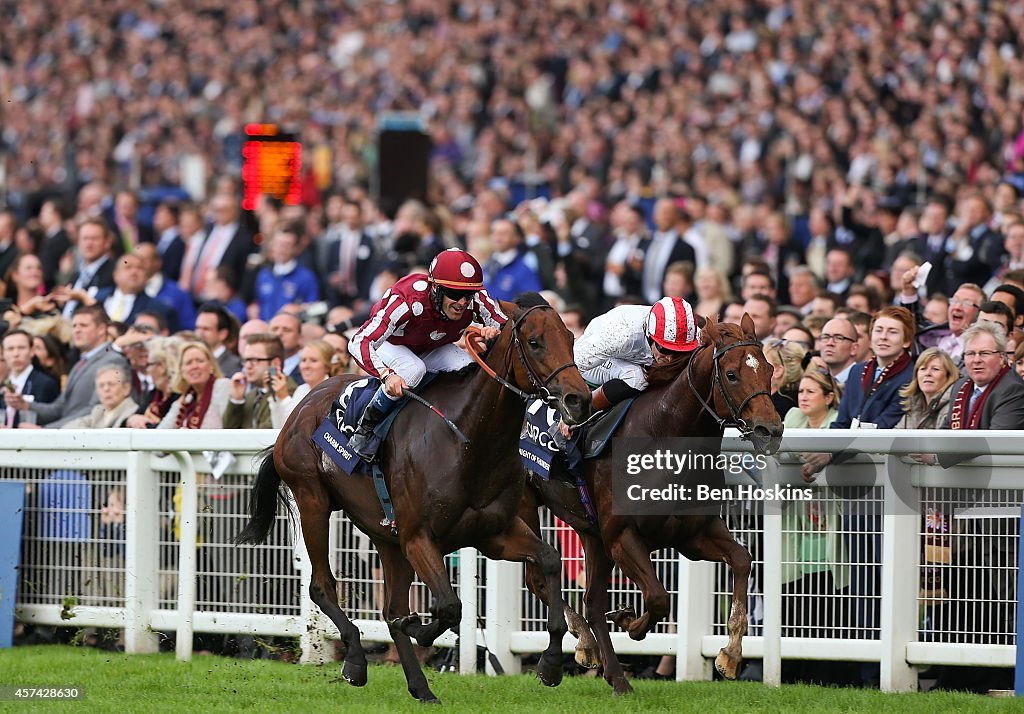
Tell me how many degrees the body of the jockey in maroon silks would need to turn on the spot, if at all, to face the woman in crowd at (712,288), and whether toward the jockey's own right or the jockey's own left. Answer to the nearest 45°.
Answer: approximately 90° to the jockey's own left

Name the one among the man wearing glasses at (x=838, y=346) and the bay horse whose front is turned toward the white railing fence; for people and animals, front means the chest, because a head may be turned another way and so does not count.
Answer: the man wearing glasses

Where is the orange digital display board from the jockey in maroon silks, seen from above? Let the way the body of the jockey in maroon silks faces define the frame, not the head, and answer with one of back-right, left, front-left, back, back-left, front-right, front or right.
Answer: back-left

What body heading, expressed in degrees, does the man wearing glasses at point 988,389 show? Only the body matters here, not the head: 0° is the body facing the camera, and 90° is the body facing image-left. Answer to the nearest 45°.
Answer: approximately 45°

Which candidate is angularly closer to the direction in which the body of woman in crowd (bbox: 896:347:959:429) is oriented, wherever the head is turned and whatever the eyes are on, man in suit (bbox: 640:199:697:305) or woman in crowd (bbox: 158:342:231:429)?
the woman in crowd

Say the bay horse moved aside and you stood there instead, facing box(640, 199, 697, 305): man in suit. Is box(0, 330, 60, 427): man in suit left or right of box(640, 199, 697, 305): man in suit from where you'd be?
left

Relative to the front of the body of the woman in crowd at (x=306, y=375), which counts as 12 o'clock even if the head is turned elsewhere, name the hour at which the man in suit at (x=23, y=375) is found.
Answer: The man in suit is roughly at 3 o'clock from the woman in crowd.

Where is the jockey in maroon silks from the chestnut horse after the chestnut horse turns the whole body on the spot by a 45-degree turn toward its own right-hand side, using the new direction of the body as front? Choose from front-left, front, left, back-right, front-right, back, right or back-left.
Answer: right
